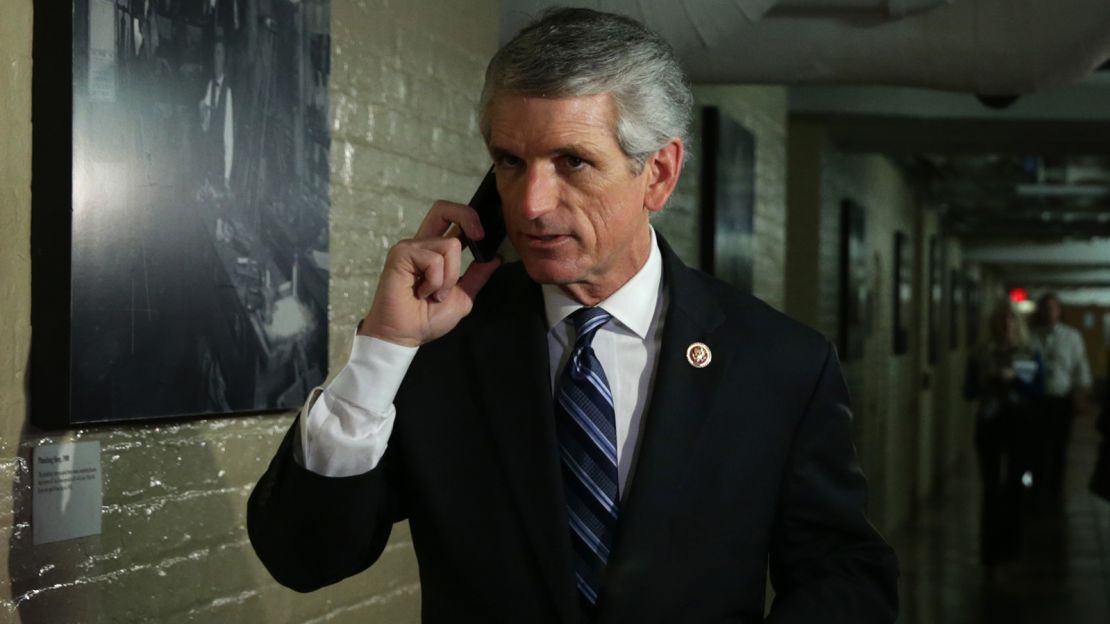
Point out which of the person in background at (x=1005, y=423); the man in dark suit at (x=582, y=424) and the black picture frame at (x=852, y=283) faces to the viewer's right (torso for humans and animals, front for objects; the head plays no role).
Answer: the black picture frame

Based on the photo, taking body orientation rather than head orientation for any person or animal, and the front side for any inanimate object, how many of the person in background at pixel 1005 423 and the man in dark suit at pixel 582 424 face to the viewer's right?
0

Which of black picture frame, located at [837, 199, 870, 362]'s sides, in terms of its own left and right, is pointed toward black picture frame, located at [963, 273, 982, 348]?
left

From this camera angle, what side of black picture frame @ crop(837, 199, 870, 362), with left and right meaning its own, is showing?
right

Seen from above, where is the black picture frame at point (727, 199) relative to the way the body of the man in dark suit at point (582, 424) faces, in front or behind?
behind

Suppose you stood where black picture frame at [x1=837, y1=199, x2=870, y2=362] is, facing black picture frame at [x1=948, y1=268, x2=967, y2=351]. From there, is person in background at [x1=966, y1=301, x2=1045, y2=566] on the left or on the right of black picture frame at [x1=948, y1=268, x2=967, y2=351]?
right

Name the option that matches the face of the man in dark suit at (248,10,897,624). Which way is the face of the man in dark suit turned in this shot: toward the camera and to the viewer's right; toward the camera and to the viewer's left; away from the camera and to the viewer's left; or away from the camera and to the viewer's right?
toward the camera and to the viewer's left
